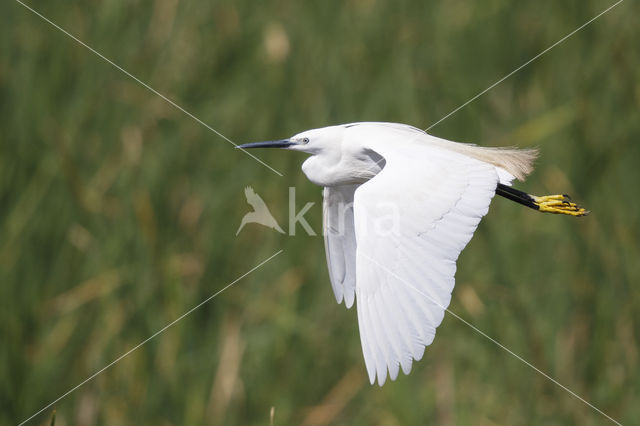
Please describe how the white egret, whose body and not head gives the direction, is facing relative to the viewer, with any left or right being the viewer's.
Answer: facing to the left of the viewer
